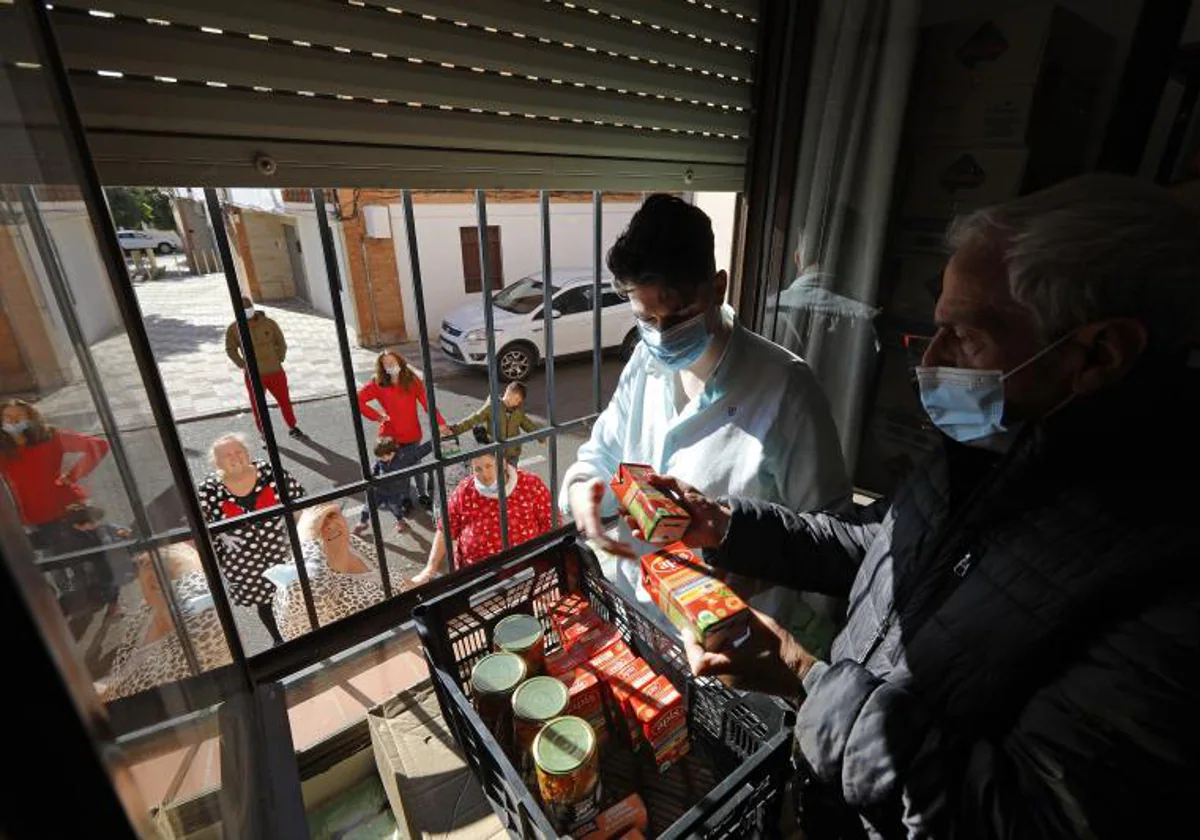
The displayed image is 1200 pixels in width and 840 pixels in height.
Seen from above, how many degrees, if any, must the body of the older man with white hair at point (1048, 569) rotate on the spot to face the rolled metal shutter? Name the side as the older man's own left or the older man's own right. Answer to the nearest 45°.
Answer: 0° — they already face it

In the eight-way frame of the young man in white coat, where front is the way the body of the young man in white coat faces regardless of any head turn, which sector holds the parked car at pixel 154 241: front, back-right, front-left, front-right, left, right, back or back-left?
right

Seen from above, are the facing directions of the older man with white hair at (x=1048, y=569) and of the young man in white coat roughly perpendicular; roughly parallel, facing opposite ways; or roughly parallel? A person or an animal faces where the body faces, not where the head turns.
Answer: roughly perpendicular

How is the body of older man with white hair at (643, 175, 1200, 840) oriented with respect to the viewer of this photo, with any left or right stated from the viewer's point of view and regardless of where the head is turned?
facing to the left of the viewer

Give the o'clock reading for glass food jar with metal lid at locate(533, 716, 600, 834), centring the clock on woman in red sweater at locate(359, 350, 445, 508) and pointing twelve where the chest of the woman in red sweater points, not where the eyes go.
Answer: The glass food jar with metal lid is roughly at 12 o'clock from the woman in red sweater.

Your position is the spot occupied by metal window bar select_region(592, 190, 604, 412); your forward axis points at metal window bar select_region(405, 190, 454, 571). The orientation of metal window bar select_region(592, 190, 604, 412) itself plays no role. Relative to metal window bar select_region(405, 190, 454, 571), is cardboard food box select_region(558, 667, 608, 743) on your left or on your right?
left

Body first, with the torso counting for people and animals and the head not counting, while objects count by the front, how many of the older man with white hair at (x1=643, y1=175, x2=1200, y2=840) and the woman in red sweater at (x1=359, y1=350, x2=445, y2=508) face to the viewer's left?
1

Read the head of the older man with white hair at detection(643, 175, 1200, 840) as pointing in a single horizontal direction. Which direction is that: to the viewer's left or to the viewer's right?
to the viewer's left

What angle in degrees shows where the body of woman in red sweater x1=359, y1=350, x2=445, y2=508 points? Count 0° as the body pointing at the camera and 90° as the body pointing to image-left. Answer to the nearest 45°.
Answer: approximately 0°

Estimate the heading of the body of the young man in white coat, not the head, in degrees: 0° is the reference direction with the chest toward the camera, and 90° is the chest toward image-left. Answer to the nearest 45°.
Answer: approximately 45°

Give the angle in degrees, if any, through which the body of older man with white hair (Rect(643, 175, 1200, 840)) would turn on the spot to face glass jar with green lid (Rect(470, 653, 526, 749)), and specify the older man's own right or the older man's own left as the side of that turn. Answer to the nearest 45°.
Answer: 0° — they already face it
